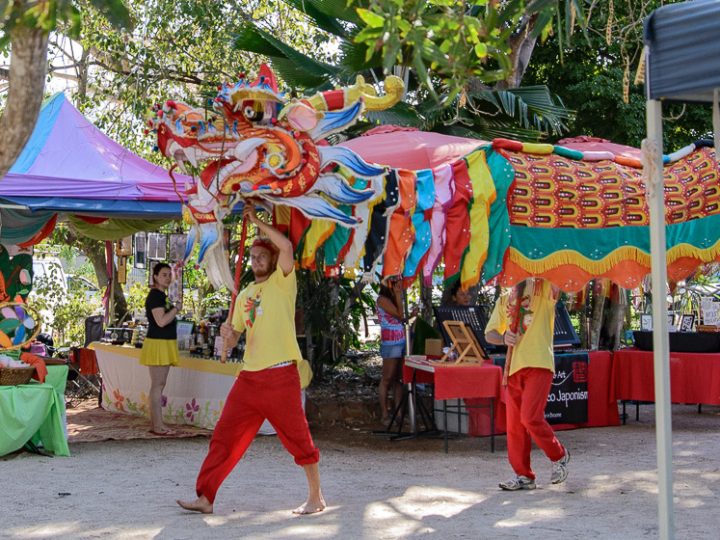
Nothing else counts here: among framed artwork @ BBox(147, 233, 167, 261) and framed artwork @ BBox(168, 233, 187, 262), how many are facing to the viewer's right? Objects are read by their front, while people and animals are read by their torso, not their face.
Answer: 0

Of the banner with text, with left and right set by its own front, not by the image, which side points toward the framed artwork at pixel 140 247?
right

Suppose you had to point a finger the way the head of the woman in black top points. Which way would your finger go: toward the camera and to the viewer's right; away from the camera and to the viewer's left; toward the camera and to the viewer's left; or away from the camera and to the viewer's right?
toward the camera and to the viewer's right

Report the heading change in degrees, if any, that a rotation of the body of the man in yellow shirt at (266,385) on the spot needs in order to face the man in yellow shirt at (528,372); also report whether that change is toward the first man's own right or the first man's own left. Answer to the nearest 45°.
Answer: approximately 135° to the first man's own left

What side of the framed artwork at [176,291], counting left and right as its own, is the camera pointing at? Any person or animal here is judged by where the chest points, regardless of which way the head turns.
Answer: front

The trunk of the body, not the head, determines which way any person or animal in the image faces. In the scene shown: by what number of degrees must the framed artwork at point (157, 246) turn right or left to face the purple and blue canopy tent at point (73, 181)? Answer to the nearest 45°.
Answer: approximately 45° to its right

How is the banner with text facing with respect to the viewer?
toward the camera

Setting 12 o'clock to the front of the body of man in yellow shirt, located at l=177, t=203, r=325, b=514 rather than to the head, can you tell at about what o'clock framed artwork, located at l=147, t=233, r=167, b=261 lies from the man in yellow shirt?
The framed artwork is roughly at 4 o'clock from the man in yellow shirt.

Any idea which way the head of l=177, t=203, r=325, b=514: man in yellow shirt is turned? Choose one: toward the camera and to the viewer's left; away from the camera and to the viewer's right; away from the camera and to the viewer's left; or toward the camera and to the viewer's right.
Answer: toward the camera and to the viewer's left
